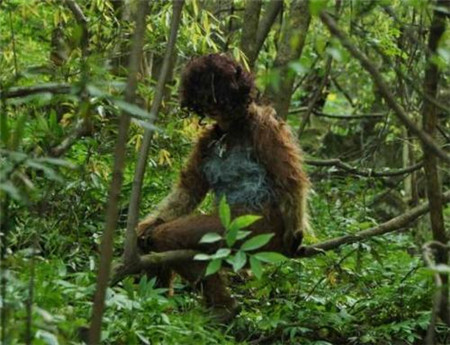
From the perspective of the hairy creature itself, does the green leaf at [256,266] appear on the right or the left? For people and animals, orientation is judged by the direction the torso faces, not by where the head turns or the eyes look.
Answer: on its left

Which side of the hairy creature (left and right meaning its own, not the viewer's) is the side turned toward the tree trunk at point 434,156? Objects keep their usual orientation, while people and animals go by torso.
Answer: left

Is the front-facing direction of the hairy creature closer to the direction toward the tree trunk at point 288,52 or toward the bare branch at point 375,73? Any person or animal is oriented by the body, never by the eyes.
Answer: the bare branch

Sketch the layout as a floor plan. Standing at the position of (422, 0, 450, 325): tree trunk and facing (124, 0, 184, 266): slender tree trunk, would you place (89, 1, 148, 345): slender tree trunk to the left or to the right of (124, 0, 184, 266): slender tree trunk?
left

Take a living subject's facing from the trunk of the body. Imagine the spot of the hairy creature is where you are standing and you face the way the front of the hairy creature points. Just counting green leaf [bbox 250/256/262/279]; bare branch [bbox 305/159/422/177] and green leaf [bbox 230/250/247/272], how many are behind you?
1

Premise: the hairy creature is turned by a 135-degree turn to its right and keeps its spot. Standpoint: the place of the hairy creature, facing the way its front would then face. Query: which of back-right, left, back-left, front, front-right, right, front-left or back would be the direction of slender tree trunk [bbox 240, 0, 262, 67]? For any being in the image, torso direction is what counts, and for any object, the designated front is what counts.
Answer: front

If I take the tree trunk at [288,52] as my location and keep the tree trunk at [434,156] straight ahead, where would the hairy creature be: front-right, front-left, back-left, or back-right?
front-right

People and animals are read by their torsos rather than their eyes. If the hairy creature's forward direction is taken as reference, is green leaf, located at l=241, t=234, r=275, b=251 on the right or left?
on its left

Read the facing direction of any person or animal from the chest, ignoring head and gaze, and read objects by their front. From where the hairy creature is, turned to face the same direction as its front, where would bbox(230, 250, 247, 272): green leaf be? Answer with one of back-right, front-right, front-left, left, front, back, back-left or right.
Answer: front-left
